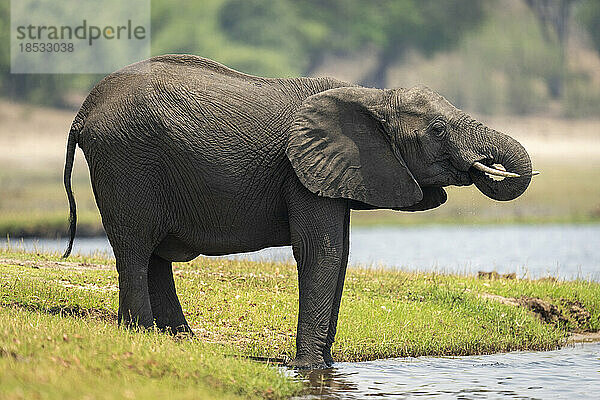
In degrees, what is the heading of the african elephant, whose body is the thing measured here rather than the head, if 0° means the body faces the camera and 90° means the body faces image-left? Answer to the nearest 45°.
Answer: approximately 270°
